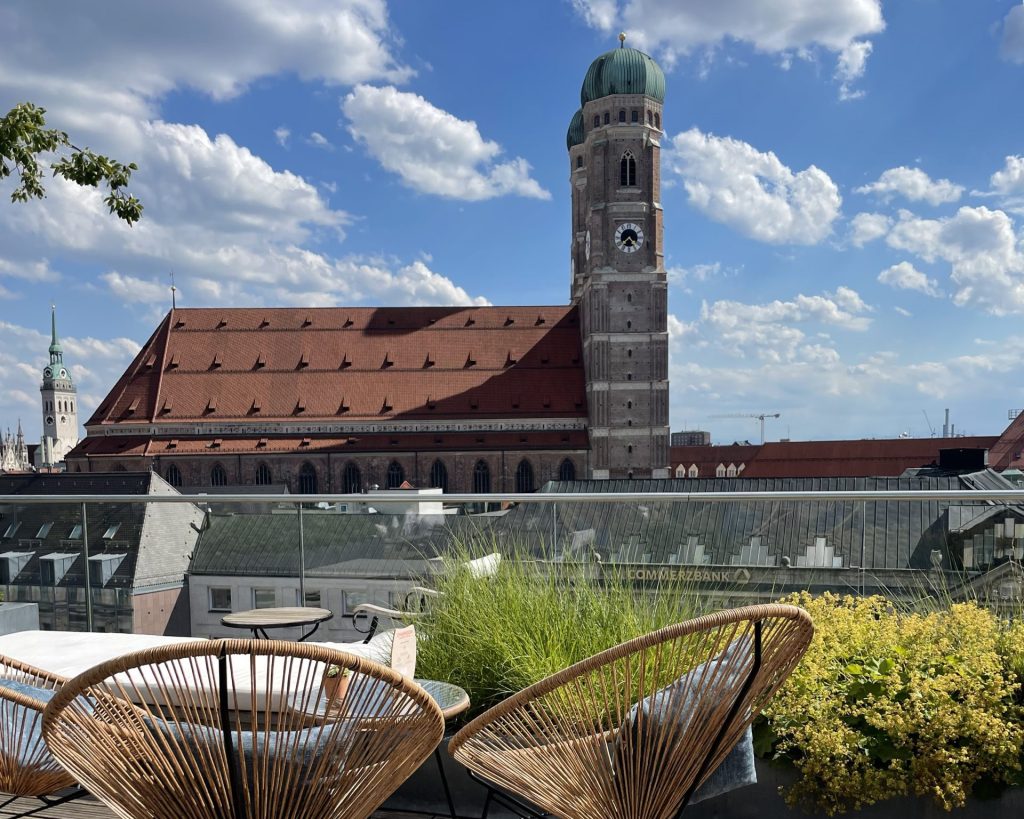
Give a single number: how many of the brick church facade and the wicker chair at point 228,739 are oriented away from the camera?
1

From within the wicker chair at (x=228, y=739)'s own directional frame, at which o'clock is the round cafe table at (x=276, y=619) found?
The round cafe table is roughly at 12 o'clock from the wicker chair.

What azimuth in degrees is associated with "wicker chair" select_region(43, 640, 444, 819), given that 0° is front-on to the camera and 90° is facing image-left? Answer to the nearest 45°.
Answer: approximately 180°

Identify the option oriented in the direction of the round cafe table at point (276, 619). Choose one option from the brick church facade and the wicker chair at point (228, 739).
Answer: the wicker chair

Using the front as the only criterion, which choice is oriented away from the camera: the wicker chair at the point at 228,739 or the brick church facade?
the wicker chair

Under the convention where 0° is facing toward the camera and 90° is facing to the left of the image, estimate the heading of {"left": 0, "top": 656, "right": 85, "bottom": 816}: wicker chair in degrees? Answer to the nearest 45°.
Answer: approximately 225°

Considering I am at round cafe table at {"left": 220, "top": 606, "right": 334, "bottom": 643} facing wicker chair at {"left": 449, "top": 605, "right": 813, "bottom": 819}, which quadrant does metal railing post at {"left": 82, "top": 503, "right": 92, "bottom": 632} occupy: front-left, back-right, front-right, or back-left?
back-right

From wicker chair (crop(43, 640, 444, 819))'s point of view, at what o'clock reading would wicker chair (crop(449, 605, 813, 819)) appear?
wicker chair (crop(449, 605, 813, 819)) is roughly at 3 o'clock from wicker chair (crop(43, 640, 444, 819)).

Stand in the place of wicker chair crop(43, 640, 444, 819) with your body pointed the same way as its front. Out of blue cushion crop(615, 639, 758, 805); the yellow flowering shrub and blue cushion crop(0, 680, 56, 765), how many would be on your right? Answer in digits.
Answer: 2
